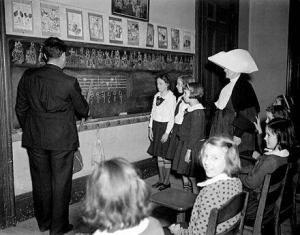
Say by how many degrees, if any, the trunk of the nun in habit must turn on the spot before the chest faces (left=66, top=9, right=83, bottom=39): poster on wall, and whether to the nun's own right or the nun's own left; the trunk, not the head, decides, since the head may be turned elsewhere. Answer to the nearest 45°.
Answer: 0° — they already face it

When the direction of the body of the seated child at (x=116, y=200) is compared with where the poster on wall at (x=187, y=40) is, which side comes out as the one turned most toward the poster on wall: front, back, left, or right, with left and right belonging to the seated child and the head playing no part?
front

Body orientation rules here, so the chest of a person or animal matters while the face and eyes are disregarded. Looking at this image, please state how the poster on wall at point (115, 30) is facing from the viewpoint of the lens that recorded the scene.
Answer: facing the viewer and to the right of the viewer

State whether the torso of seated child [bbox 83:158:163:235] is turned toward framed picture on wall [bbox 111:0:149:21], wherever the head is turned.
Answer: yes

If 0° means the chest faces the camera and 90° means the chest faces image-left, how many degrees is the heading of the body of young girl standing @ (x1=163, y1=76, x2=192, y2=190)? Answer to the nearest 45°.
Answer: approximately 45°

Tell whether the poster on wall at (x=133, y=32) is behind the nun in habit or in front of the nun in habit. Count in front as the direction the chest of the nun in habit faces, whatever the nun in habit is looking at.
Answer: in front

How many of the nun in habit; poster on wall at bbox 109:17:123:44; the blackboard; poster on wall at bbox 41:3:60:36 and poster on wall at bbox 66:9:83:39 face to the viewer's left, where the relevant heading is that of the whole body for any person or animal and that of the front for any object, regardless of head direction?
1

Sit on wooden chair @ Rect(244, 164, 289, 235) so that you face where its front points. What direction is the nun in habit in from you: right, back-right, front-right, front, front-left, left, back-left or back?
front-right

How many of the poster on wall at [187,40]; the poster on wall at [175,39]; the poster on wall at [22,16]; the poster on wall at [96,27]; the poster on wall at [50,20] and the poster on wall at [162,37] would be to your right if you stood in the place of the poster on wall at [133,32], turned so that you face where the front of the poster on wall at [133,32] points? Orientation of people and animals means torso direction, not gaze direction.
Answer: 3

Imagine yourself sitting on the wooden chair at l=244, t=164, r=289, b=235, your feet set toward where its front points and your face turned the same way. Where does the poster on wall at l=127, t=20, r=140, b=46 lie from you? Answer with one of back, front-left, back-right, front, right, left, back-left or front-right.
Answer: front

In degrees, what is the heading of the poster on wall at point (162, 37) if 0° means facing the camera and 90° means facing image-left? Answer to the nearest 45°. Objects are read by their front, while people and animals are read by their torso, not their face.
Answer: approximately 315°

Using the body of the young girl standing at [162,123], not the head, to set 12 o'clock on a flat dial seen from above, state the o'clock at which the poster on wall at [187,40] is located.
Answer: The poster on wall is roughly at 5 o'clock from the young girl standing.

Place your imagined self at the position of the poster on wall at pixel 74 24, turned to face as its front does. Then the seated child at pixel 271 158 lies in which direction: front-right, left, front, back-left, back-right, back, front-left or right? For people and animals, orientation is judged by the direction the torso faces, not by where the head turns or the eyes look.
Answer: front

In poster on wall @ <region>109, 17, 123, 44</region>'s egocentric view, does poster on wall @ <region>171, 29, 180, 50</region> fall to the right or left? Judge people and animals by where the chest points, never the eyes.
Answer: on its left

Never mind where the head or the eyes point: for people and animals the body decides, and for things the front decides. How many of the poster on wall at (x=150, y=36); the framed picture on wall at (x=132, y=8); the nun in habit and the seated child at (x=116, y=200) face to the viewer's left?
1
